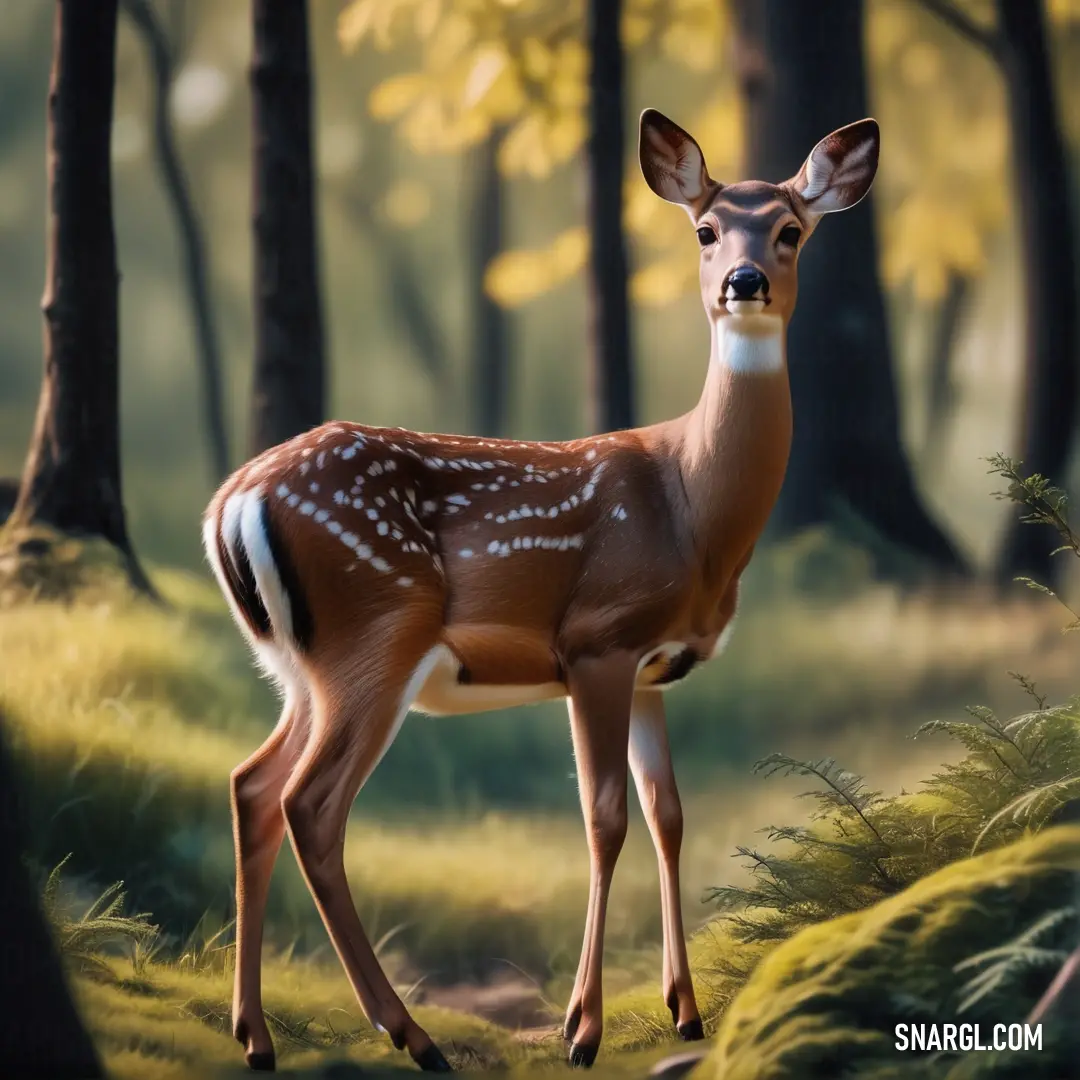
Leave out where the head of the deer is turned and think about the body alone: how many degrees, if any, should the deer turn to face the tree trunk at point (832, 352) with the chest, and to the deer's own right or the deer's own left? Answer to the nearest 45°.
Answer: approximately 45° to the deer's own left

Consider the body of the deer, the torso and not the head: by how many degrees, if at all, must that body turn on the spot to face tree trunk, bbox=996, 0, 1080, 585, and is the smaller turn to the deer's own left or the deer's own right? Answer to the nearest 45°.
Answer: approximately 45° to the deer's own left

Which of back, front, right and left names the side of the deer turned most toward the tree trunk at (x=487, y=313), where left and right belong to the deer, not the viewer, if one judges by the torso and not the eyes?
left

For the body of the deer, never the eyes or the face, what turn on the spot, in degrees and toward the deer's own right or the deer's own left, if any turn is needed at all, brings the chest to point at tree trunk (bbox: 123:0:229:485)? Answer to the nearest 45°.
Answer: approximately 135° to the deer's own left

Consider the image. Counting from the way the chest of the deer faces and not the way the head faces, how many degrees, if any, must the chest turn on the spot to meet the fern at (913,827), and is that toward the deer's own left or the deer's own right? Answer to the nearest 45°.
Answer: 0° — it already faces it

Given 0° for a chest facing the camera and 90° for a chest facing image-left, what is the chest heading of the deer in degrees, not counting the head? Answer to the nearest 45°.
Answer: approximately 270°

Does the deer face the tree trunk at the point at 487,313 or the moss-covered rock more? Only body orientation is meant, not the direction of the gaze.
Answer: the moss-covered rock

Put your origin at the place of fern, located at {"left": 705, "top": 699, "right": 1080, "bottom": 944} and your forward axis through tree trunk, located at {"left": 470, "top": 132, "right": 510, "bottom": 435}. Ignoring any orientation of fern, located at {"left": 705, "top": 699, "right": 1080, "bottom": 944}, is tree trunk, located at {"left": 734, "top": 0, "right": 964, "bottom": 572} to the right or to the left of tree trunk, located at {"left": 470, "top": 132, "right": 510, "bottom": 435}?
right
